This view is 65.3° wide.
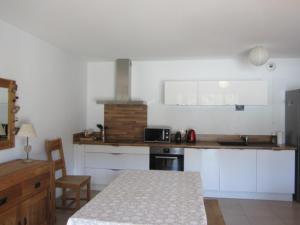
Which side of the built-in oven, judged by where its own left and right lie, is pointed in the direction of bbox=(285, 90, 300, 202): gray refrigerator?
left

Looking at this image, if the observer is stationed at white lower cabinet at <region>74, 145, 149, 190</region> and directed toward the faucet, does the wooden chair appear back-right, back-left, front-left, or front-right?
back-right

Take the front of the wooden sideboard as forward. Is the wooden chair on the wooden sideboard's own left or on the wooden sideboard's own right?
on the wooden sideboard's own left

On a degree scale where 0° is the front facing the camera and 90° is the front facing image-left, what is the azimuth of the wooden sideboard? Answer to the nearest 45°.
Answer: approximately 315°

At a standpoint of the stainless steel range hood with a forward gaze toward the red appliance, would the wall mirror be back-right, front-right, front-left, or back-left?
back-right
